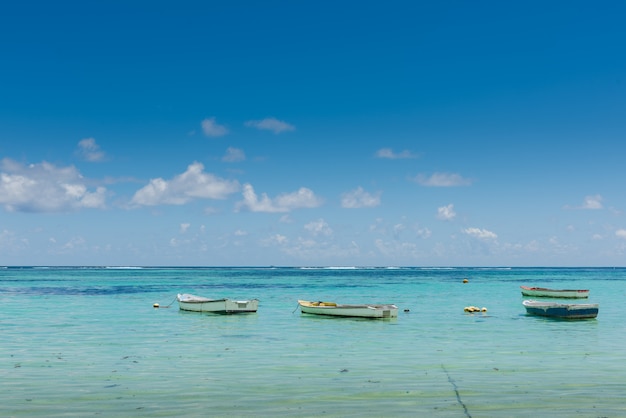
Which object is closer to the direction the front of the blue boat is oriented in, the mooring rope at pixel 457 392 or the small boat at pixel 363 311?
the small boat

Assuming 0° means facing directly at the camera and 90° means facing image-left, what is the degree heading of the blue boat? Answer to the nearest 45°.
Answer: approximately 90°

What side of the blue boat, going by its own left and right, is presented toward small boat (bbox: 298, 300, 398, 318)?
front

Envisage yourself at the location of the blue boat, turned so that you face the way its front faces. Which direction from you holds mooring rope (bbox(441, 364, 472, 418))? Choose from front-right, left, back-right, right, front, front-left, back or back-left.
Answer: left
